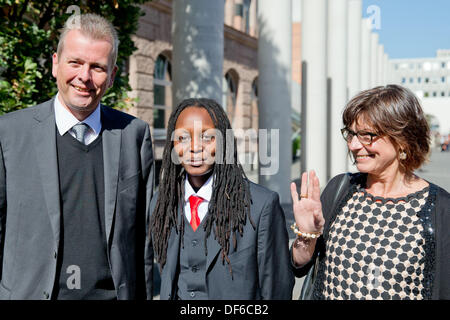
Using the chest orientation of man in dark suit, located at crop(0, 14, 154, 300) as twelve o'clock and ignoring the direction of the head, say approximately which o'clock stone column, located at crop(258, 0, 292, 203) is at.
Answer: The stone column is roughly at 7 o'clock from the man in dark suit.

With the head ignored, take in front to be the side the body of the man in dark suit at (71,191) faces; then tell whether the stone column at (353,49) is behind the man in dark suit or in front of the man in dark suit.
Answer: behind

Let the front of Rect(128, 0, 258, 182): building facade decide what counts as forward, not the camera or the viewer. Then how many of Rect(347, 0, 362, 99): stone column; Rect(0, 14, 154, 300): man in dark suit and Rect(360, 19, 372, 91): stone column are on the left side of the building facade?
2

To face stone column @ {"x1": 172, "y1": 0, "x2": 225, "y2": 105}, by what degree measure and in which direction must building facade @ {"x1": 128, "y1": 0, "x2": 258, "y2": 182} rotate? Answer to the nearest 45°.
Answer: approximately 45° to its right

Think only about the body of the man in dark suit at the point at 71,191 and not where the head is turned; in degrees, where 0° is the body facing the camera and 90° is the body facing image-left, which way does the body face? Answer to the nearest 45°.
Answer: approximately 0°

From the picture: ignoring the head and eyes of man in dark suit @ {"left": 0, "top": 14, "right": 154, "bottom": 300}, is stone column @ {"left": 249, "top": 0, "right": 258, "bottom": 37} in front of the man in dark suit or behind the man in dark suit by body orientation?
behind

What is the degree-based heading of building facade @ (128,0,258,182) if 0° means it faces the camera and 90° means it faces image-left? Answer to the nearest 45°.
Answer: approximately 315°

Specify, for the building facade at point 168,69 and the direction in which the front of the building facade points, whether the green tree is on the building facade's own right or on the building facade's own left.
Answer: on the building facade's own right

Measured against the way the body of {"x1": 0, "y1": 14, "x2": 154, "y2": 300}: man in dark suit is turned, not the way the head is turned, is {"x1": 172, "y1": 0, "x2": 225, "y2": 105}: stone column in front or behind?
behind

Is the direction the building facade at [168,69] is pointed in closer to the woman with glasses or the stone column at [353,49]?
the woman with glasses

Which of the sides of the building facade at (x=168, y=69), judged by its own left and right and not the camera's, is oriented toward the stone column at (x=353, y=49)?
left

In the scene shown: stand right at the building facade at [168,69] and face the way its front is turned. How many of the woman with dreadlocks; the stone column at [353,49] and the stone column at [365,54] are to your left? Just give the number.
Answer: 2
